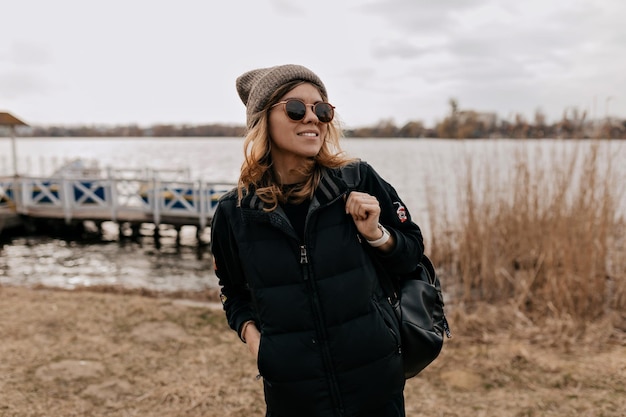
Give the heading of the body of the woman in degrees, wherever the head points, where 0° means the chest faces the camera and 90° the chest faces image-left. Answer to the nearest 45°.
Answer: approximately 0°

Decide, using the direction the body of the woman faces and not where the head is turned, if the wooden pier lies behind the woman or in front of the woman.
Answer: behind
